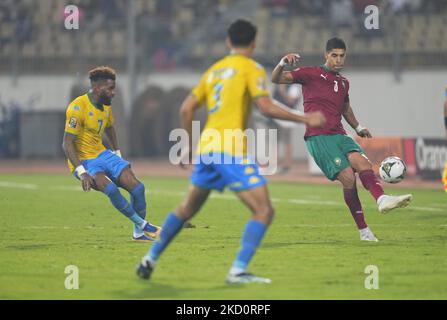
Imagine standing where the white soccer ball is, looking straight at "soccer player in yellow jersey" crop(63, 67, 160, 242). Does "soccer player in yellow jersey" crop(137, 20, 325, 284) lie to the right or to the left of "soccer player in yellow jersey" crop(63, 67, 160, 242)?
left

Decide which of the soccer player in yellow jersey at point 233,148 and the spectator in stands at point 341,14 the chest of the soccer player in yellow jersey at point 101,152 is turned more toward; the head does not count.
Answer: the soccer player in yellow jersey

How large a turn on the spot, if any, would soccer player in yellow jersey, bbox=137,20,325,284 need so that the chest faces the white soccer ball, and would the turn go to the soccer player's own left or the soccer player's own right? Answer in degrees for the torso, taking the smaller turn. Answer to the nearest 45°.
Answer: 0° — they already face it

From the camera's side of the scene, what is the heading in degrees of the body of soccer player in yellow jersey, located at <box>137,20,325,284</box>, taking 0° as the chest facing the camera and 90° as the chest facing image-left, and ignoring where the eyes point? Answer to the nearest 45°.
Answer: approximately 225°

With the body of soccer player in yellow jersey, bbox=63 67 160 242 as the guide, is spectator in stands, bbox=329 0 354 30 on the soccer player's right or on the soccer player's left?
on the soccer player's left

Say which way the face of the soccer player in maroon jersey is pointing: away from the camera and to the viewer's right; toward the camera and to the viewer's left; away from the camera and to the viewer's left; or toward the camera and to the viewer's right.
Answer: toward the camera and to the viewer's right

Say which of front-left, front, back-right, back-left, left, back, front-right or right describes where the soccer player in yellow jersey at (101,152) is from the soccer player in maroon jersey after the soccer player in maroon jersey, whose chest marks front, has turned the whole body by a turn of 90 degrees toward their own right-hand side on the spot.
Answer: front-right

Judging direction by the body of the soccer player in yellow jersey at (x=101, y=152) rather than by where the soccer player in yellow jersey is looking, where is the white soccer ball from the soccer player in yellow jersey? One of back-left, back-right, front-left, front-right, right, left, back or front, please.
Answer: front-left

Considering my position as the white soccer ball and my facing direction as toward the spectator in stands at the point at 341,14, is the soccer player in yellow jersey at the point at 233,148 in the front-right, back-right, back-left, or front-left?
back-left

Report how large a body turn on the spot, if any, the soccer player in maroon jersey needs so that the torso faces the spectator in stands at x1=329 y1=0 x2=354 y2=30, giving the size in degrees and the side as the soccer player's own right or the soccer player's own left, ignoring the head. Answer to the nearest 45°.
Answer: approximately 135° to the soccer player's own left

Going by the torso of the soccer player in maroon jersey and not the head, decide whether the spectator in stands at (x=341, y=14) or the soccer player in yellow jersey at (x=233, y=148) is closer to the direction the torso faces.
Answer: the soccer player in yellow jersey

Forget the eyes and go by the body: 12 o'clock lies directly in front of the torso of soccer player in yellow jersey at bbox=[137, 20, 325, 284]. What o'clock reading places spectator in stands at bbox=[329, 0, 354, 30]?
The spectator in stands is roughly at 11 o'clock from the soccer player in yellow jersey.
